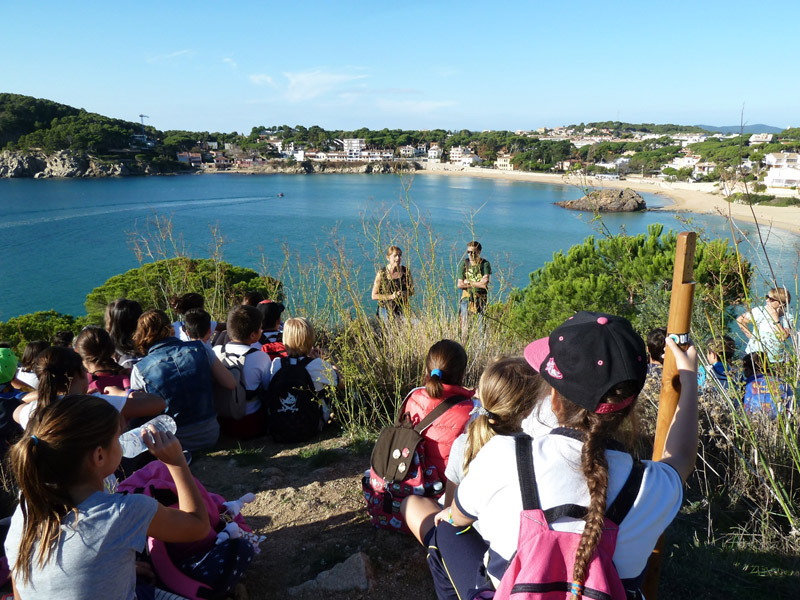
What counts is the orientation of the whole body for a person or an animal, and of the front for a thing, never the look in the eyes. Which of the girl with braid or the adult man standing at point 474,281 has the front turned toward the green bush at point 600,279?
the girl with braid

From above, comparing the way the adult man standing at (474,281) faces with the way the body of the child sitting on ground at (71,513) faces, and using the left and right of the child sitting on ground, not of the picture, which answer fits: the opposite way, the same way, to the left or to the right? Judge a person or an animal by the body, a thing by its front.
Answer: the opposite way

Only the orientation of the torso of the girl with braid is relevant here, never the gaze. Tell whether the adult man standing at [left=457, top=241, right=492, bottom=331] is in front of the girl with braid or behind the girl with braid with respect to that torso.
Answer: in front

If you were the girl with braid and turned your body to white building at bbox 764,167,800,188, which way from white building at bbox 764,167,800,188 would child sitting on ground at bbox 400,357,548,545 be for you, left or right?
left

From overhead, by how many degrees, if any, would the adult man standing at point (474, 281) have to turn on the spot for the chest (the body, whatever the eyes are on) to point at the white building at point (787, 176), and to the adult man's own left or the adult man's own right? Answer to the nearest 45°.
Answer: approximately 135° to the adult man's own left

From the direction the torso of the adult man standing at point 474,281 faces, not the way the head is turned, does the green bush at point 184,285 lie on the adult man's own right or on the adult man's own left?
on the adult man's own right

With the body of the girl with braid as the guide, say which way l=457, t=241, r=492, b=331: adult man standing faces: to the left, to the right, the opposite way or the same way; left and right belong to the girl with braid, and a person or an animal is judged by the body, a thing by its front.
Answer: the opposite way

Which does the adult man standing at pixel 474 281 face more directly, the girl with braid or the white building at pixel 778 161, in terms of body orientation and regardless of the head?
the girl with braid

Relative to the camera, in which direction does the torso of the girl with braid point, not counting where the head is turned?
away from the camera

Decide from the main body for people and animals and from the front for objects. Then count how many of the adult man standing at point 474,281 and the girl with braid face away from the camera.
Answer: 1

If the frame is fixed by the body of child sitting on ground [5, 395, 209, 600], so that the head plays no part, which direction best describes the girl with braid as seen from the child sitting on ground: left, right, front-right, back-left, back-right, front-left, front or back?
right

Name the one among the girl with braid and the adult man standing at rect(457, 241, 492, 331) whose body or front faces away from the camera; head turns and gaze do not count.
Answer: the girl with braid

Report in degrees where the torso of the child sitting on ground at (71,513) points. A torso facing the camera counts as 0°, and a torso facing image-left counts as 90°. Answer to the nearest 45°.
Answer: approximately 225°

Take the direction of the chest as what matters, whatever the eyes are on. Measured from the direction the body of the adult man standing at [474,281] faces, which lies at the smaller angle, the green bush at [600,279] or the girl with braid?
the girl with braid
